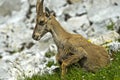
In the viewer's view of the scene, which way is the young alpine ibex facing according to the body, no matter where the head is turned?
to the viewer's left

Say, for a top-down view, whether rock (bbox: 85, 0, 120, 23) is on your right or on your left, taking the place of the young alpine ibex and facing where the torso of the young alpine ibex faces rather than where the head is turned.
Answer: on your right
